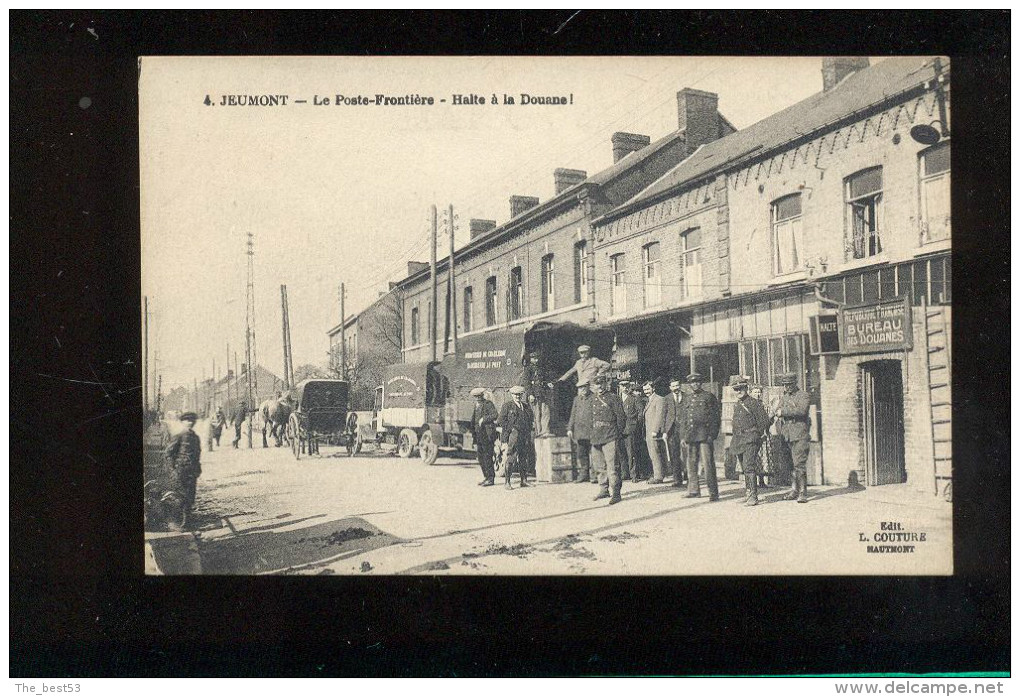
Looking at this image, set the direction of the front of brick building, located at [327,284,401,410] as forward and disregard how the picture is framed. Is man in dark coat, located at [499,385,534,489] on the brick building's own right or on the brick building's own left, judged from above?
on the brick building's own left

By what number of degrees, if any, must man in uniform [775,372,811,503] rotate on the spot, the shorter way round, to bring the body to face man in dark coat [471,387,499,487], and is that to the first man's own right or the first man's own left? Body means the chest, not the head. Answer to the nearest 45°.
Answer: approximately 45° to the first man's own right

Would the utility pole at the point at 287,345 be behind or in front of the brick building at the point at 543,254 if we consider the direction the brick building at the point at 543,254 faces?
in front

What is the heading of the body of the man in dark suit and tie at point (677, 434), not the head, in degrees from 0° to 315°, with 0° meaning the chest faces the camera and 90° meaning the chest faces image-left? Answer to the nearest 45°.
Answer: approximately 0°

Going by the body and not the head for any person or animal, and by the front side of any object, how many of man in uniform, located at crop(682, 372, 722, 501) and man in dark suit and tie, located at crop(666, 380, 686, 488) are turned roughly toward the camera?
2

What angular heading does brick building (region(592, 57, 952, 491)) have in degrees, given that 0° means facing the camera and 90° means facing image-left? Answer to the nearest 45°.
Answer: approximately 45°
